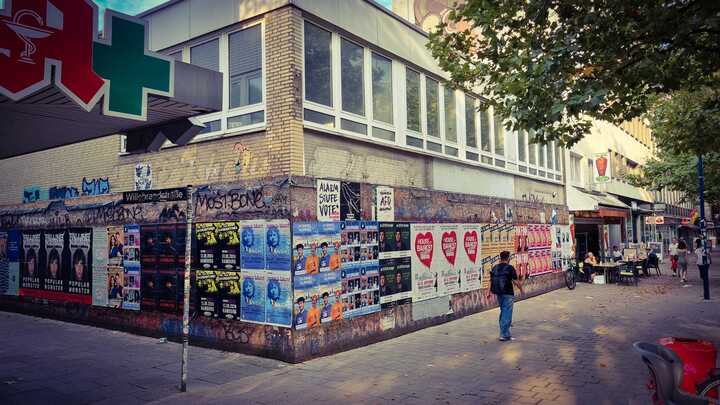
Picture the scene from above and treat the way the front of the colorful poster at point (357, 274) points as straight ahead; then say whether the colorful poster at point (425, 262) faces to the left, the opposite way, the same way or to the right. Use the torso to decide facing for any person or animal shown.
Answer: the same way

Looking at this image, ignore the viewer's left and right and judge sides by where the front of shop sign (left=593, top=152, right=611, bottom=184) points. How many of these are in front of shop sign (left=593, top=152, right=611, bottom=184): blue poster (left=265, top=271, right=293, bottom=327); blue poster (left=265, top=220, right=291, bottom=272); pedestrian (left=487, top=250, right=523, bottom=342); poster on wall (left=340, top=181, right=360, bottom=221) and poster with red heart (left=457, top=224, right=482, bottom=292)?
5

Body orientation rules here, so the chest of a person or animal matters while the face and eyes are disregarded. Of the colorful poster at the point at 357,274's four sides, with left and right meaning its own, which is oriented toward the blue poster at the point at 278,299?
right

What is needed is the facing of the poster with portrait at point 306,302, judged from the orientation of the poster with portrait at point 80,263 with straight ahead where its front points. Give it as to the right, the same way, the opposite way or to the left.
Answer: to the left

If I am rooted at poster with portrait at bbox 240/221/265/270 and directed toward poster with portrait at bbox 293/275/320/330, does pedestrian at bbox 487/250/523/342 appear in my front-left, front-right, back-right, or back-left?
front-left

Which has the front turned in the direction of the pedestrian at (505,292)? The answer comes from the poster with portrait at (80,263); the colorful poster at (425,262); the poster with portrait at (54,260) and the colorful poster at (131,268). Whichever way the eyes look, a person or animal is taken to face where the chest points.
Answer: the colorful poster at (425,262)

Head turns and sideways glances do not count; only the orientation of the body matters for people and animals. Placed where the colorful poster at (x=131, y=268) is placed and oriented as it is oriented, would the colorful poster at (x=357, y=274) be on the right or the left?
on its left

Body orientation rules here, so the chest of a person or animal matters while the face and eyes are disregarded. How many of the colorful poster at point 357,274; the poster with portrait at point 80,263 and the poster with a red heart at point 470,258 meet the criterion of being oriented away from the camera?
0

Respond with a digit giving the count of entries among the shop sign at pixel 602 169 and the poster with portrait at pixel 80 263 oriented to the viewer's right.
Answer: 0

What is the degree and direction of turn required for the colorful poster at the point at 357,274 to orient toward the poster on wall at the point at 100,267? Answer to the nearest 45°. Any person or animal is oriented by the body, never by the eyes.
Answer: approximately 135° to its right

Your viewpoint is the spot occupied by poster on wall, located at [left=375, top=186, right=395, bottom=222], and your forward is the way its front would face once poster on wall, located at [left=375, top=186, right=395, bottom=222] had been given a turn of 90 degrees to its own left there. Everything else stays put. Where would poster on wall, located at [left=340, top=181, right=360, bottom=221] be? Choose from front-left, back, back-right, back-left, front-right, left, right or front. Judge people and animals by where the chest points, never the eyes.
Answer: back

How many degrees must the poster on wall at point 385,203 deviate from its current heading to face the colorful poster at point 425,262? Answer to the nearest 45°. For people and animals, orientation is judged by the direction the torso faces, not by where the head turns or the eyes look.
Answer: approximately 90° to its left

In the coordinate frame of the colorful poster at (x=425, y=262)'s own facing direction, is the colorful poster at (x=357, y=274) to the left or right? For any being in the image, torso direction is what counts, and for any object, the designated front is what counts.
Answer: on its right

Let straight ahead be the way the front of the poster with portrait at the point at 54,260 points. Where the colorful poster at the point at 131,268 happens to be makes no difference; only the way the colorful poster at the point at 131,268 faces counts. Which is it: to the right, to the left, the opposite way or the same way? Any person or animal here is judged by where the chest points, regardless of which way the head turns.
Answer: the same way

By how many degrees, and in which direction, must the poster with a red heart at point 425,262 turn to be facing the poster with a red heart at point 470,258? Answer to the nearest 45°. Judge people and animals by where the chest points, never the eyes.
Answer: approximately 90° to its left

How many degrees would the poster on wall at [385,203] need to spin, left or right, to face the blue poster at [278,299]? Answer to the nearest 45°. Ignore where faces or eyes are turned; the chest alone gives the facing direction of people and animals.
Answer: approximately 90° to its right

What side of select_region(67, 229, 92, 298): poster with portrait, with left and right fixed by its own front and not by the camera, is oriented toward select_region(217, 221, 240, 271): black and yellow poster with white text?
left

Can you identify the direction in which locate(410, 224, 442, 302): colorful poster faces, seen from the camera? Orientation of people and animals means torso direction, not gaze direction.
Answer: facing the viewer and to the right of the viewer

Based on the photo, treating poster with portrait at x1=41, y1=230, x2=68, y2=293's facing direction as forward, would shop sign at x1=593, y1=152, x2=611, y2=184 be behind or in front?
behind

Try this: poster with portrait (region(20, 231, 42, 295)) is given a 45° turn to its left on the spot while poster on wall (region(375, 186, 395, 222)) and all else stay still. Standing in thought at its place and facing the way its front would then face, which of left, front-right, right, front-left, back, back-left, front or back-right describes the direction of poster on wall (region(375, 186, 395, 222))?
front-left

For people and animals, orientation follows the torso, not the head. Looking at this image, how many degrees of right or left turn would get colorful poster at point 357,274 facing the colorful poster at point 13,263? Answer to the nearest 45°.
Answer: approximately 180°

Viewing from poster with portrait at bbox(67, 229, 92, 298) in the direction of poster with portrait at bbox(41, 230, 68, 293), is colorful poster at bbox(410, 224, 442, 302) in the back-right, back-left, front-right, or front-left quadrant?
back-right
